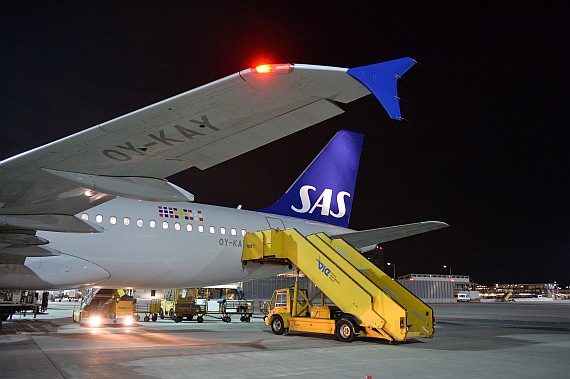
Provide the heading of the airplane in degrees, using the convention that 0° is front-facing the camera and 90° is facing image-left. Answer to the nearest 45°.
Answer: approximately 45°

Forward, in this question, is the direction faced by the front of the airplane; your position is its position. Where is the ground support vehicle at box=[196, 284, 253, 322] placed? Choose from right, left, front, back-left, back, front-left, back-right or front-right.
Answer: back-right

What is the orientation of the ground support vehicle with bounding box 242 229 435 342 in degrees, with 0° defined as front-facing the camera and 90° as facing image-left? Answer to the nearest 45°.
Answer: approximately 135°

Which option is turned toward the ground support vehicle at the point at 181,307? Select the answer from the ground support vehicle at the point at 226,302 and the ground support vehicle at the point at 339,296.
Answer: the ground support vehicle at the point at 339,296

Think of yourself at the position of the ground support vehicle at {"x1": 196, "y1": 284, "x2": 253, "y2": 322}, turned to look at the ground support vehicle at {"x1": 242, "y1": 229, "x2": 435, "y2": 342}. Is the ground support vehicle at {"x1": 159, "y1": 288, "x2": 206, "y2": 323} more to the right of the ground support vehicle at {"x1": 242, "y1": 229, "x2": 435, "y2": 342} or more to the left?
right
